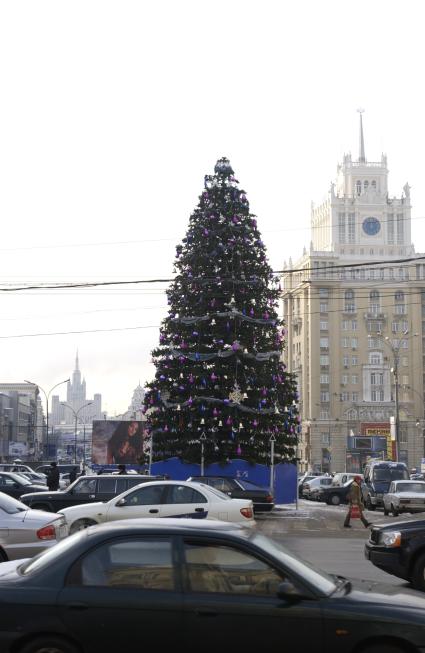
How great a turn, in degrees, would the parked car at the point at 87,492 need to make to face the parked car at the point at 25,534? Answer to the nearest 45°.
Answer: approximately 90° to its left

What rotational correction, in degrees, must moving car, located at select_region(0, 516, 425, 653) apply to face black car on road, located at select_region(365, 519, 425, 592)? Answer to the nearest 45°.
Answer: approximately 45° to its left

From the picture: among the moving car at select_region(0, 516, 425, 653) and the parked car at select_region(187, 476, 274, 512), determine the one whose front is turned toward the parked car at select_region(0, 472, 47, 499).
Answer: the parked car at select_region(187, 476, 274, 512)

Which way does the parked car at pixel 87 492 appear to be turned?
to the viewer's left

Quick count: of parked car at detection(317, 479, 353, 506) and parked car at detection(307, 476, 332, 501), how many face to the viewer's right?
0

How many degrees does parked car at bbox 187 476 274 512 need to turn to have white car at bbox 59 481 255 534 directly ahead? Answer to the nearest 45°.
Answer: approximately 90° to its left

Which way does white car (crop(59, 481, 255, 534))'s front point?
to the viewer's left

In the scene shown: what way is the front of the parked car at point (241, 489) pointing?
to the viewer's left

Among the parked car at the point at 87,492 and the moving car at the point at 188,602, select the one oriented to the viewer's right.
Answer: the moving car at the point at 188,602

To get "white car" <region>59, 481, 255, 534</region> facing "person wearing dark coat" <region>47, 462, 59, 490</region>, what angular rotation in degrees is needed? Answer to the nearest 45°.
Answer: approximately 90° to its right

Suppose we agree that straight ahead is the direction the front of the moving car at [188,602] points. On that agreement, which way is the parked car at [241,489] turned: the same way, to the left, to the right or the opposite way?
the opposite way

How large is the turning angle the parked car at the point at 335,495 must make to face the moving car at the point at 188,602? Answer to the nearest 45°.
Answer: approximately 45° to its left

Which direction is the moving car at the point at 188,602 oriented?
to the viewer's right
